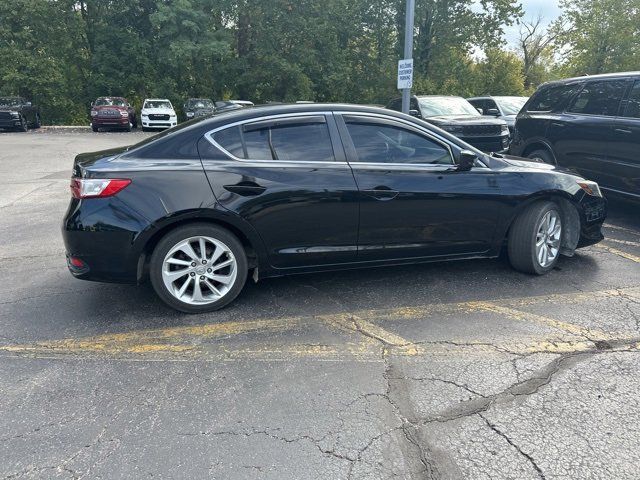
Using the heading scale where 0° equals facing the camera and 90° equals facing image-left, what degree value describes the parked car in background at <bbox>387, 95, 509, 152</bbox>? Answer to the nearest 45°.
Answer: approximately 315°

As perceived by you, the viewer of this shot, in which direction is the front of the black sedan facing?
facing to the right of the viewer

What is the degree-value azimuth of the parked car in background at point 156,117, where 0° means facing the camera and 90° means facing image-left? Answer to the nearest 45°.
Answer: approximately 0°

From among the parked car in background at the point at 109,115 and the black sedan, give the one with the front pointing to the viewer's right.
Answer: the black sedan

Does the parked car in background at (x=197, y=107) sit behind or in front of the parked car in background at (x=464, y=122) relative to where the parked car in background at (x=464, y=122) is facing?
behind

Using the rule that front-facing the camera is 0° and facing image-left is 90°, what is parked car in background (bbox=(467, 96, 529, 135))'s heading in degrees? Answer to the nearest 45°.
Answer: approximately 315°

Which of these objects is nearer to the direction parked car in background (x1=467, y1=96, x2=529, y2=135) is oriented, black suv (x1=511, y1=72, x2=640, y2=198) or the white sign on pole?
the black suv
